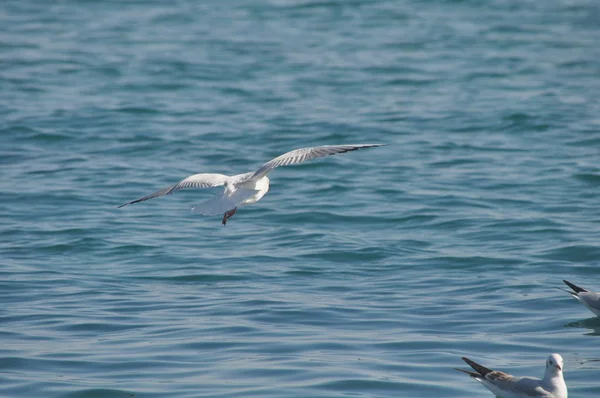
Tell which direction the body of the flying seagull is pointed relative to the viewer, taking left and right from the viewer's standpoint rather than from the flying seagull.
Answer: facing away from the viewer and to the right of the viewer

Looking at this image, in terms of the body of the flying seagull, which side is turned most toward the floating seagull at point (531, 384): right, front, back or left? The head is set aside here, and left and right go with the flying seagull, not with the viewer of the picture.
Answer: right
